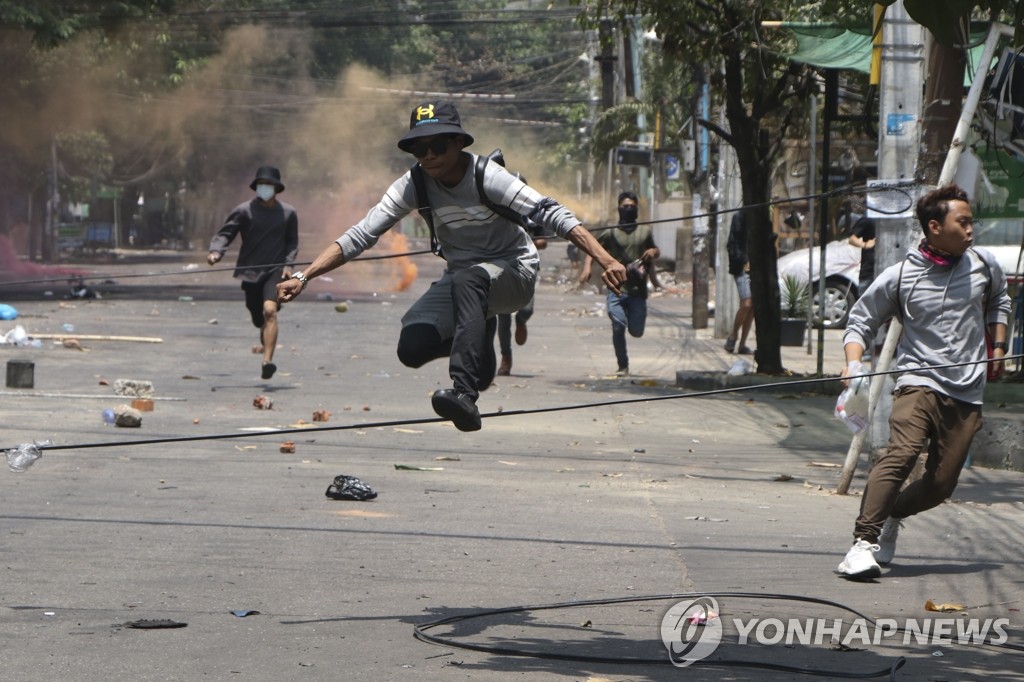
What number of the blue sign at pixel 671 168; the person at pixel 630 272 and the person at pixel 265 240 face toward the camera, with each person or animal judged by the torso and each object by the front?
3

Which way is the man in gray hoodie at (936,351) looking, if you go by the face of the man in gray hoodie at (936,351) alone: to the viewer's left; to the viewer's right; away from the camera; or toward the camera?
to the viewer's right

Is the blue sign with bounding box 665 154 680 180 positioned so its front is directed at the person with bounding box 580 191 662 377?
yes

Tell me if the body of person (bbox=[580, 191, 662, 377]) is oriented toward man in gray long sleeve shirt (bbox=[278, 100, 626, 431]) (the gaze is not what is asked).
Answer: yes

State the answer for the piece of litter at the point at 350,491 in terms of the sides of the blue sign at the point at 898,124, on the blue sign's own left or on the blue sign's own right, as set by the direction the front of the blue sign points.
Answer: on the blue sign's own right

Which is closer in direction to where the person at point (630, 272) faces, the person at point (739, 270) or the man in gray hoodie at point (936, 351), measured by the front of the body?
the man in gray hoodie

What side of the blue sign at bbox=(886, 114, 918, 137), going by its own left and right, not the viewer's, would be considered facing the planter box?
back
